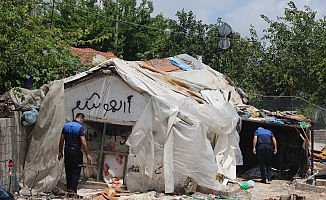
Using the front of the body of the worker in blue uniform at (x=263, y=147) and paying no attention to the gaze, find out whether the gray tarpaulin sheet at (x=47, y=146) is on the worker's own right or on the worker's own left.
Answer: on the worker's own left

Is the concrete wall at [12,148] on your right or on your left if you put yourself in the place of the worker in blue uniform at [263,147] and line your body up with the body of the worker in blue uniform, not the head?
on your left

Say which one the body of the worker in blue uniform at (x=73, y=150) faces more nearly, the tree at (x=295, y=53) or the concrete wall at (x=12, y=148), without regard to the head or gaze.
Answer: the tree

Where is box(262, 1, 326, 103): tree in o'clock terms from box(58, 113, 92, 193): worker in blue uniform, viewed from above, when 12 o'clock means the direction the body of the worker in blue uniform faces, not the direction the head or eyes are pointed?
The tree is roughly at 12 o'clock from the worker in blue uniform.

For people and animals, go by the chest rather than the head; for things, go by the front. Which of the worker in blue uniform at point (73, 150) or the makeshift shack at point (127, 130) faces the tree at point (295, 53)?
the worker in blue uniform

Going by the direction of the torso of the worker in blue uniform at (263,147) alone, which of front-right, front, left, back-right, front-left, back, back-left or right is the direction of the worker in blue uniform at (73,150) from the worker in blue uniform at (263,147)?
back-left

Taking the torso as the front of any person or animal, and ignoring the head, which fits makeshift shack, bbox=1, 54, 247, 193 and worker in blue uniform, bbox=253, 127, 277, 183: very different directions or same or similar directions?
very different directions

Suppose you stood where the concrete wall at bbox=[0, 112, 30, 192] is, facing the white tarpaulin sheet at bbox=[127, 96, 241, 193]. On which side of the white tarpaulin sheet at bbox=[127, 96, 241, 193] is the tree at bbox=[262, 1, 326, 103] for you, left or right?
left

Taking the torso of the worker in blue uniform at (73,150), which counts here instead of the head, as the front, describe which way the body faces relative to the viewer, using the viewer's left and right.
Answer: facing away from the viewer and to the right of the viewer

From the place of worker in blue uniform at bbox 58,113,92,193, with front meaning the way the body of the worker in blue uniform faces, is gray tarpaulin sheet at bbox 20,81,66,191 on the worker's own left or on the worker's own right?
on the worker's own left

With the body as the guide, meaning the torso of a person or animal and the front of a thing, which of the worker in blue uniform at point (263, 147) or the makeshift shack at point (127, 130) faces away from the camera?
the worker in blue uniform

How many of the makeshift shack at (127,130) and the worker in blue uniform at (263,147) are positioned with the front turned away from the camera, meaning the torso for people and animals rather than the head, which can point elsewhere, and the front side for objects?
1

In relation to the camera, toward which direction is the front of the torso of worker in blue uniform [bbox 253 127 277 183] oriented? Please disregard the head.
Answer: away from the camera

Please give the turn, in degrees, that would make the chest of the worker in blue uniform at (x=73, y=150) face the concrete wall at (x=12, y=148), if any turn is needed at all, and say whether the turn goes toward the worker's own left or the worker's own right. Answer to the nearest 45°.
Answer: approximately 90° to the worker's own left
